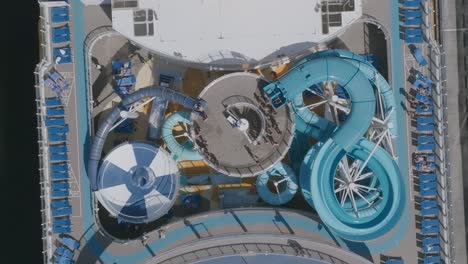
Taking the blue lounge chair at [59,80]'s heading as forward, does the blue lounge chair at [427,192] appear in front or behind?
in front

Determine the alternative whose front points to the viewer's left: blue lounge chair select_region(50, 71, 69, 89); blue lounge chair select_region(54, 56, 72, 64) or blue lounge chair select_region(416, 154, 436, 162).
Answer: blue lounge chair select_region(416, 154, 436, 162)

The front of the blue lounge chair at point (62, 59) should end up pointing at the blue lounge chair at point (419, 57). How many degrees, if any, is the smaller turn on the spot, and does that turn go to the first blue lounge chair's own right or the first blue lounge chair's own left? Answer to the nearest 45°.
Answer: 0° — it already faces it

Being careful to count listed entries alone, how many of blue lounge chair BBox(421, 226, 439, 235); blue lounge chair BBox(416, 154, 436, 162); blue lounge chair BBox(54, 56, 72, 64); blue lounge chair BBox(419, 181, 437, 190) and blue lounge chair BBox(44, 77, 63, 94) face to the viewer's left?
3

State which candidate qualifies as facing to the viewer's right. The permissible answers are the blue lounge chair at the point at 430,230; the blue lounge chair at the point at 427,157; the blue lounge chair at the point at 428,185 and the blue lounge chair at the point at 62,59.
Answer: the blue lounge chair at the point at 62,59

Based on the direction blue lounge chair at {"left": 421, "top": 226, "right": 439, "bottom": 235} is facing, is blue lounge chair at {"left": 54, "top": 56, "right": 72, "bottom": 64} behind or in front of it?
in front

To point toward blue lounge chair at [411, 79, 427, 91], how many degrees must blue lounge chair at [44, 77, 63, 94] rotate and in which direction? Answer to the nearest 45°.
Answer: approximately 45° to its left

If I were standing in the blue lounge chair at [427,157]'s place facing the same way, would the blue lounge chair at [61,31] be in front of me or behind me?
in front

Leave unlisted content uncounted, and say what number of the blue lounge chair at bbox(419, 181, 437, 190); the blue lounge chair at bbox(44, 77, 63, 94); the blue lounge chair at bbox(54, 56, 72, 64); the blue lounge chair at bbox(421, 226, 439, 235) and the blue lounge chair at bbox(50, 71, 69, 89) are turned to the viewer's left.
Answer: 2

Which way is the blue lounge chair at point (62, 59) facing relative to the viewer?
to the viewer's right
